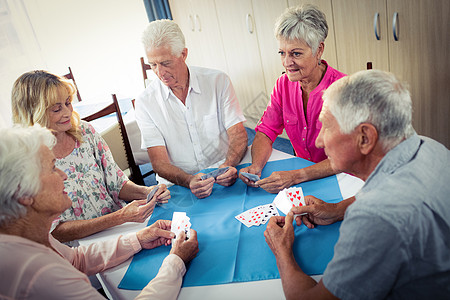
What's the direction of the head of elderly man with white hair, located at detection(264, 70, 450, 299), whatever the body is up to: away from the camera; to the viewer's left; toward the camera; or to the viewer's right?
to the viewer's left

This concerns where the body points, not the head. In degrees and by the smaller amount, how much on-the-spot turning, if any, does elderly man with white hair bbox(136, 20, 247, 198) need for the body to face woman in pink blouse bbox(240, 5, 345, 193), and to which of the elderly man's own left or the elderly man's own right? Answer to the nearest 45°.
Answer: approximately 45° to the elderly man's own left

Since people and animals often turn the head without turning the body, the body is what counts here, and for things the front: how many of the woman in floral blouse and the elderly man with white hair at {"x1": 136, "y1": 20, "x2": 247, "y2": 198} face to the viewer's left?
0

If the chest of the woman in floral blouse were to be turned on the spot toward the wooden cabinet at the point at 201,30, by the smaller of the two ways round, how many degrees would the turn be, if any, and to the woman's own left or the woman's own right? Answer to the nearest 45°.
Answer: approximately 90° to the woman's own left

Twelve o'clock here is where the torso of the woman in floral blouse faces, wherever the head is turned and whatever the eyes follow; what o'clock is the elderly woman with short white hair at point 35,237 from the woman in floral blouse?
The elderly woman with short white hair is roughly at 2 o'clock from the woman in floral blouse.

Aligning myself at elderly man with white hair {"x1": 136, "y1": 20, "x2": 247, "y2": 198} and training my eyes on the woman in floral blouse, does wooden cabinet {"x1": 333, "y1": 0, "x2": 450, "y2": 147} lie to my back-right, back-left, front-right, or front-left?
back-left

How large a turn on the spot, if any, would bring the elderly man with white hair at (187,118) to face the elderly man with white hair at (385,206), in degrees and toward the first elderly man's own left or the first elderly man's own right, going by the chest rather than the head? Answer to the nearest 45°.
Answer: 0° — they already face them

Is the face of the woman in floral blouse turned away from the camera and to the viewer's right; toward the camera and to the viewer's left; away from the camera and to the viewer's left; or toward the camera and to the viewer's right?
toward the camera and to the viewer's right

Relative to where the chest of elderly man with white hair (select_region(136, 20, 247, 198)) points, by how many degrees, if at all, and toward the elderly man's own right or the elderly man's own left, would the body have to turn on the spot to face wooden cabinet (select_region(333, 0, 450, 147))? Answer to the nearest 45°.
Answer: approximately 90° to the elderly man's own left

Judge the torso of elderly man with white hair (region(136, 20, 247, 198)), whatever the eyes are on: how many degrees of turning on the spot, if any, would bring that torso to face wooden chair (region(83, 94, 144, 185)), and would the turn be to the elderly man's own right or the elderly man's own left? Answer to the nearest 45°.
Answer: approximately 135° to the elderly man's own right

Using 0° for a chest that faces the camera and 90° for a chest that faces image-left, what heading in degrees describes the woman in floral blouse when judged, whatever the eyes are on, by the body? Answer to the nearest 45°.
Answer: approximately 315°
